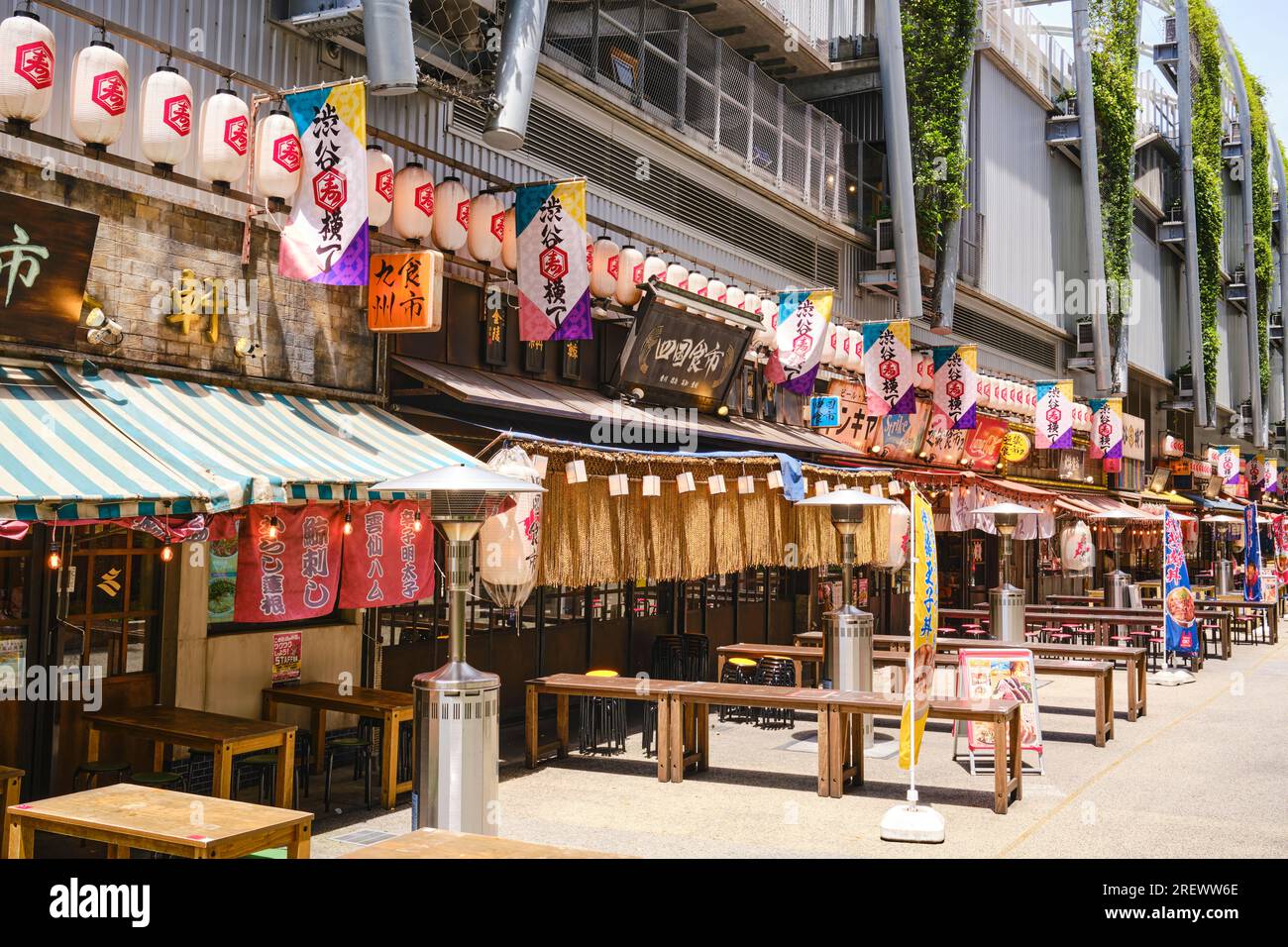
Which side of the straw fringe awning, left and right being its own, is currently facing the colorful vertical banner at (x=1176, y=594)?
left

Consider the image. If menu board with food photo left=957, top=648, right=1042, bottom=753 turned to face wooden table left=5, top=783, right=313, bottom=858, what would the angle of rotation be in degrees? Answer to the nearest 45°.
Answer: approximately 45° to its right

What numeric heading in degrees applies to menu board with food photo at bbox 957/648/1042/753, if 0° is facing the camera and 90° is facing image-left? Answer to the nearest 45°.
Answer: approximately 0°

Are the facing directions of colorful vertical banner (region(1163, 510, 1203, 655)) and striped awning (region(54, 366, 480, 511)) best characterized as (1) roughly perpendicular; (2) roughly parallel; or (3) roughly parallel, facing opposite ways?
roughly perpendicular

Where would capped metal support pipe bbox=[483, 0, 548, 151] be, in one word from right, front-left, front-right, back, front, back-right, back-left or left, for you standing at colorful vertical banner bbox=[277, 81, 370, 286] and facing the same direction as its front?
back-left
